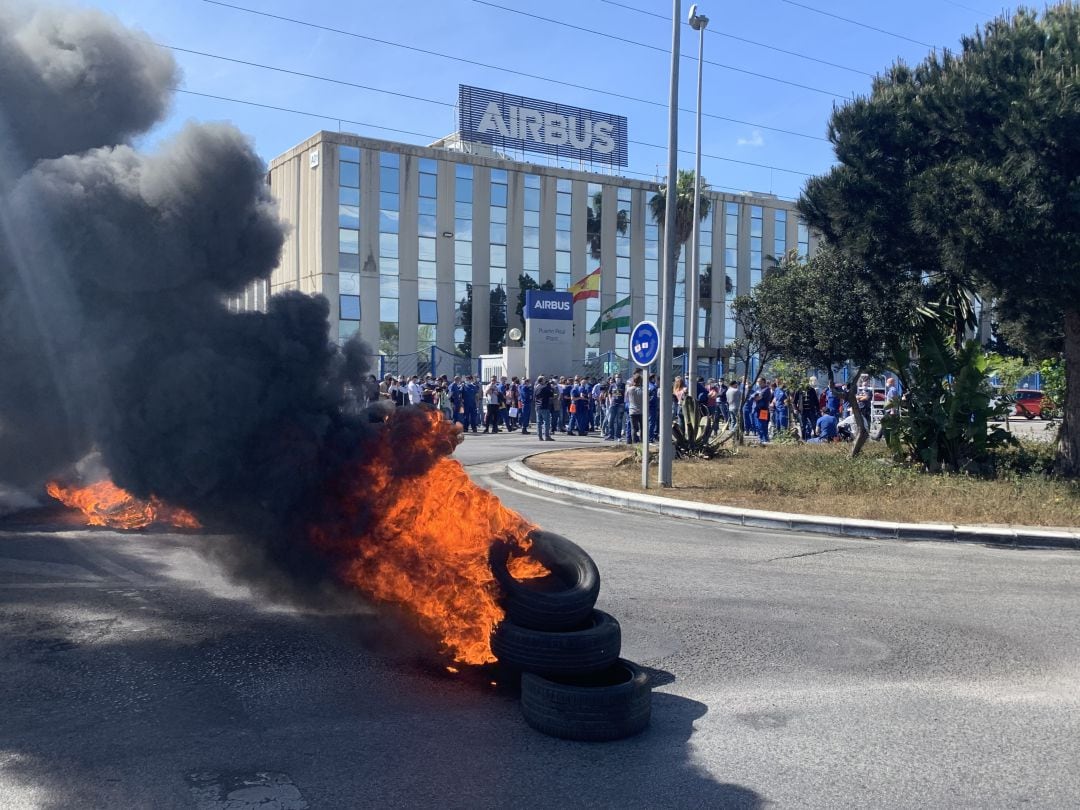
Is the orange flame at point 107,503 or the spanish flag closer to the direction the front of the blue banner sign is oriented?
the orange flame

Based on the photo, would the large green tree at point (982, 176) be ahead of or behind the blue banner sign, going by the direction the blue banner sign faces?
ahead

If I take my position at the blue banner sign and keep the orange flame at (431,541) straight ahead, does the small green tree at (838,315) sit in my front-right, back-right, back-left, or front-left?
front-left

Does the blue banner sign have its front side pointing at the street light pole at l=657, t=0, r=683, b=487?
yes

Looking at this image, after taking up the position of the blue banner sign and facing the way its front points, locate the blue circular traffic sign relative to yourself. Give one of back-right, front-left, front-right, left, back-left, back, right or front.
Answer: front

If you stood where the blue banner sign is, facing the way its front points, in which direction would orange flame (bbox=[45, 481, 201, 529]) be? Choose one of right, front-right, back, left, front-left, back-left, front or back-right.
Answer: front

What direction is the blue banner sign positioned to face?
toward the camera

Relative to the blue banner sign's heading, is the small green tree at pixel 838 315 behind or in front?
in front

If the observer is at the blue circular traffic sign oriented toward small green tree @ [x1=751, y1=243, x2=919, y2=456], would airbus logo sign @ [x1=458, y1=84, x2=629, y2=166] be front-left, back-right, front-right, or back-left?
front-left

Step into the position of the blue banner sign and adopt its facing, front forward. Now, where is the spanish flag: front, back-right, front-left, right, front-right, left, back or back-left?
back

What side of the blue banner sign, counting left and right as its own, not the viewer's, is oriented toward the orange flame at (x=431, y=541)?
front

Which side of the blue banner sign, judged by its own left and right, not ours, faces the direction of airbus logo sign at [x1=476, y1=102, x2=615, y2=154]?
back

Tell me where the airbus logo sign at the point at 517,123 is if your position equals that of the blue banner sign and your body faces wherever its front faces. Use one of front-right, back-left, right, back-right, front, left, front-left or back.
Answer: back

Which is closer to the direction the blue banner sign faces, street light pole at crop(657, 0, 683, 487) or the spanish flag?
the street light pole

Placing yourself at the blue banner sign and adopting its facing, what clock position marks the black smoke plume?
The black smoke plume is roughly at 12 o'clock from the blue banner sign.
